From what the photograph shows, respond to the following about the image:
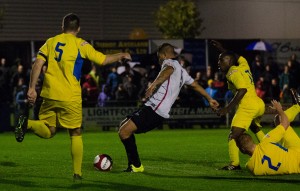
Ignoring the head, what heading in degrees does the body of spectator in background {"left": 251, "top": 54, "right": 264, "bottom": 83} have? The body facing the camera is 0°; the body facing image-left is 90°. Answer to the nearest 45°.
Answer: approximately 0°

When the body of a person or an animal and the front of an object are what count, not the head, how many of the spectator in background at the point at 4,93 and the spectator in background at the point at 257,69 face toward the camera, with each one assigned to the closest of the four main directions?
2

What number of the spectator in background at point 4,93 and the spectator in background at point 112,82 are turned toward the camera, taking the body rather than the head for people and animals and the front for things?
2

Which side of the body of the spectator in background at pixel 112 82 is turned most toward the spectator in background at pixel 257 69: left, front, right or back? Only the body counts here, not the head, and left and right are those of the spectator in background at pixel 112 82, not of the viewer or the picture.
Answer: left

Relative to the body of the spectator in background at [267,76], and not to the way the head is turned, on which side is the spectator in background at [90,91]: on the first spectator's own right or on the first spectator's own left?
on the first spectator's own right

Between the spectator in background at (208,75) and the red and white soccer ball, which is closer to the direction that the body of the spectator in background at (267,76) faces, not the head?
the red and white soccer ball

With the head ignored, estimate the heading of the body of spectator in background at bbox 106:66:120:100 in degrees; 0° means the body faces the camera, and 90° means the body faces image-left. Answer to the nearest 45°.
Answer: approximately 0°

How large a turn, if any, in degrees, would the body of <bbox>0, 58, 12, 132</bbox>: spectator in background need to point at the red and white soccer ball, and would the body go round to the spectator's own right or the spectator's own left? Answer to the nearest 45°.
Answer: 0° — they already face it

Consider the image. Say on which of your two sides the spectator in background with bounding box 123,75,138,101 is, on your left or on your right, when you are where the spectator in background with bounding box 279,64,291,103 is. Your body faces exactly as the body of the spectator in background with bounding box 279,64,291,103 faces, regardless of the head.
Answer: on your right

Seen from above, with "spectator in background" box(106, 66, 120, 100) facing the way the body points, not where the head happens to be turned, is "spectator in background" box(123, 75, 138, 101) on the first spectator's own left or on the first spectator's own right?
on the first spectator's own left

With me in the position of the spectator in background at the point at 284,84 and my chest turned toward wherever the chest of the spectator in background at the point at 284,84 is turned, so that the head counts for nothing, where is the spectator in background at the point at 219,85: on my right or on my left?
on my right

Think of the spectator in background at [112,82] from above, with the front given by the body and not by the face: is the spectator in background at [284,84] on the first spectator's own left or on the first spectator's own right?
on the first spectator's own left
